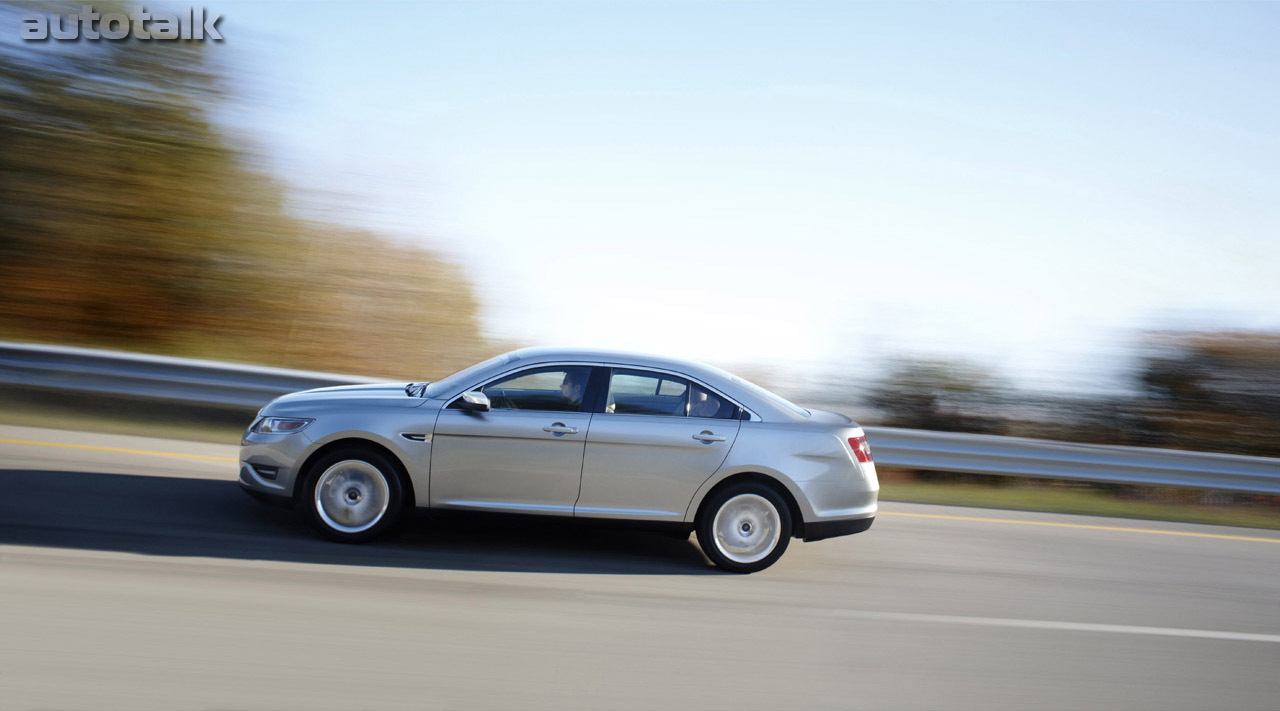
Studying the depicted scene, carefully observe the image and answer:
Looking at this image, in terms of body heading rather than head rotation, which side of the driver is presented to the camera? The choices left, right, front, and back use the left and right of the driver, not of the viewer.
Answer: left

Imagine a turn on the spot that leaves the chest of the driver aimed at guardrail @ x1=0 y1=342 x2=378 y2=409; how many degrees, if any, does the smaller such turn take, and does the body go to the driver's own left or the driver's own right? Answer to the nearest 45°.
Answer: approximately 45° to the driver's own right

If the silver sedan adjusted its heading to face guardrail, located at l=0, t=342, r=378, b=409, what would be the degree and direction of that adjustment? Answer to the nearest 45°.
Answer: approximately 45° to its right

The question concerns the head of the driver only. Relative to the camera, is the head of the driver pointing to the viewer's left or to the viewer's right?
to the viewer's left

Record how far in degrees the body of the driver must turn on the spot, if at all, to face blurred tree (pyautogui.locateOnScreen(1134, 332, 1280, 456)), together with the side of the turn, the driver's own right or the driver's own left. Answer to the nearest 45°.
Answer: approximately 135° to the driver's own right

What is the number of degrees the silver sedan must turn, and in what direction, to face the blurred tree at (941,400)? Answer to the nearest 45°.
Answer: approximately 135° to its right

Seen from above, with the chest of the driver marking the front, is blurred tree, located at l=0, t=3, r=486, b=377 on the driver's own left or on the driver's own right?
on the driver's own right

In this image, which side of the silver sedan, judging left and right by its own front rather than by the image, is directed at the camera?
left

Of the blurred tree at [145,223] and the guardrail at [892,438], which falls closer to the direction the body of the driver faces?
the blurred tree

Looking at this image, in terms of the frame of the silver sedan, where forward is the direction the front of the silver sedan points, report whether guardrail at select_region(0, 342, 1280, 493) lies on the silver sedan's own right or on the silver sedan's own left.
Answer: on the silver sedan's own right
